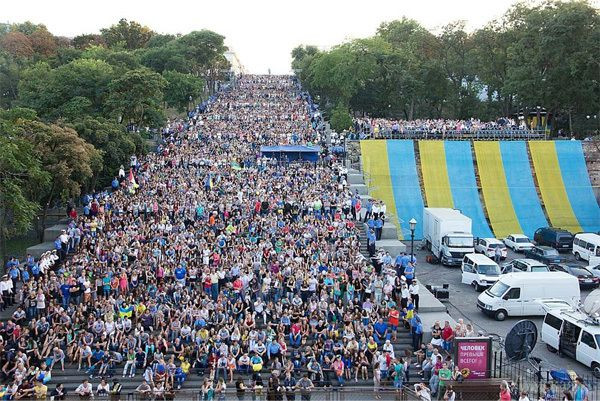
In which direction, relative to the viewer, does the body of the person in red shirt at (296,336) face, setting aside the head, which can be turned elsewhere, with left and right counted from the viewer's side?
facing the viewer

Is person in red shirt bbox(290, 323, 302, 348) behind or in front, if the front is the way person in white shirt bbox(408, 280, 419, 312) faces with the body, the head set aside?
in front

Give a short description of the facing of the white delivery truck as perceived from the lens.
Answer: facing the viewer and to the right of the viewer

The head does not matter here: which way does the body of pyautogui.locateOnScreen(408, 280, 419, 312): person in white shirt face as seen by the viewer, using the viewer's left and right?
facing the viewer and to the left of the viewer

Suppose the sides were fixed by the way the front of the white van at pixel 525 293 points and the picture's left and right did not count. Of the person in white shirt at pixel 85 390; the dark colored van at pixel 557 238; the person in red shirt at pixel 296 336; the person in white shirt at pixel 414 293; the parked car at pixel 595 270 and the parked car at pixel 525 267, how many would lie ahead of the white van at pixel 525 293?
3

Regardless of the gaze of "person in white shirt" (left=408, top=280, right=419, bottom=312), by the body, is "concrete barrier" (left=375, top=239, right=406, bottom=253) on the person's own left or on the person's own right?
on the person's own right

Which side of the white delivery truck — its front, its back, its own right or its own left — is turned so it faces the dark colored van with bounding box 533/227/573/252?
left

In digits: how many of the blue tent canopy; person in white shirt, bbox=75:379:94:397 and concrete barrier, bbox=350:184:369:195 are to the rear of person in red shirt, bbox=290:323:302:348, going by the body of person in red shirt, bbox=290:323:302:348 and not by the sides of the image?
2
